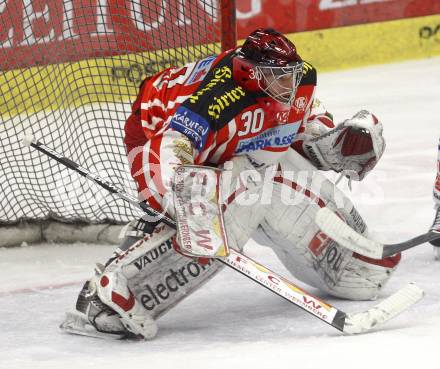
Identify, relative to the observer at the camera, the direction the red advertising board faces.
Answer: facing the viewer and to the right of the viewer
